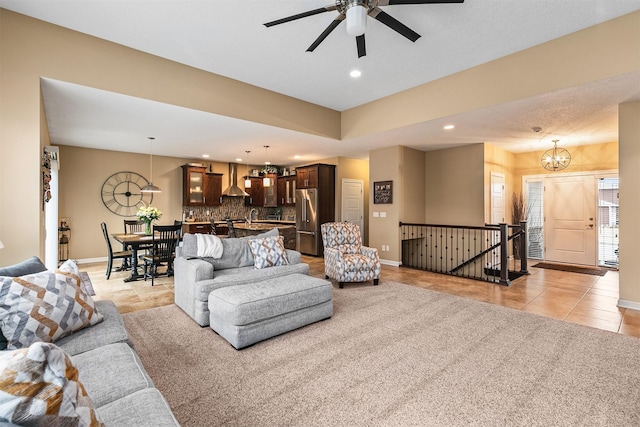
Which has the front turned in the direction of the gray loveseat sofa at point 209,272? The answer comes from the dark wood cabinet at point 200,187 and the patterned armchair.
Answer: the dark wood cabinet

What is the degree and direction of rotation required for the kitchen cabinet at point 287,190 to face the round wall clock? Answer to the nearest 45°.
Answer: approximately 45° to its right

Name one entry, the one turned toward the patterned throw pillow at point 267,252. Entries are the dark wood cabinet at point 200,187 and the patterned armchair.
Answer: the dark wood cabinet

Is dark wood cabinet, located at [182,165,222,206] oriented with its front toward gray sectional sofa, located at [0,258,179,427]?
yes

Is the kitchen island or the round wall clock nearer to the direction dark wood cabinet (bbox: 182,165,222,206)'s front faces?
the kitchen island

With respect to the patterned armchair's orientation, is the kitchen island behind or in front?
behind

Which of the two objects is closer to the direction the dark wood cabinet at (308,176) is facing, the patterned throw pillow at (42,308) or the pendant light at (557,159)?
the patterned throw pillow

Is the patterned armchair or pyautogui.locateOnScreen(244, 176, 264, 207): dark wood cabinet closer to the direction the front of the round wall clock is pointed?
the patterned armchair

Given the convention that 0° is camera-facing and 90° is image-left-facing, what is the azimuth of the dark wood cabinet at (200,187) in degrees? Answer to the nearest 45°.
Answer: approximately 0°

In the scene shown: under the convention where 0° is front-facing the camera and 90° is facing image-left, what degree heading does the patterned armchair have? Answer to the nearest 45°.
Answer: approximately 315°

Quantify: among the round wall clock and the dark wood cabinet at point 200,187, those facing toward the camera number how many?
2
